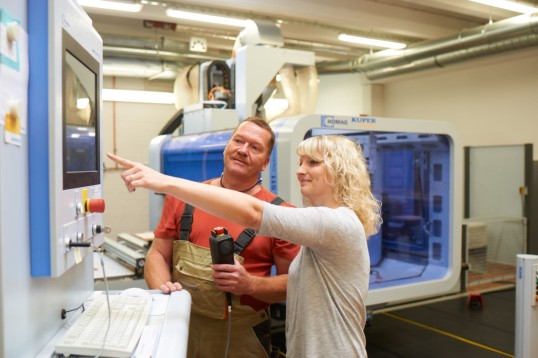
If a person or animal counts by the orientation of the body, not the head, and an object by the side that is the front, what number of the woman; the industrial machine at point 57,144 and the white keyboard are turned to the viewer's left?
1

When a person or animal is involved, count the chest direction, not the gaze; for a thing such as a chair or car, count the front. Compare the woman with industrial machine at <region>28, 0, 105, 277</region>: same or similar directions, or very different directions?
very different directions

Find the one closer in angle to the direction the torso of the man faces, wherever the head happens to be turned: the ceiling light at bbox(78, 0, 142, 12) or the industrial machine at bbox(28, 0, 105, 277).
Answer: the industrial machine

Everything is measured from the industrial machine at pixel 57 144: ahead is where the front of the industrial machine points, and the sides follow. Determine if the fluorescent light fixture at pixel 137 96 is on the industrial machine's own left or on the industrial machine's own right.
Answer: on the industrial machine's own left

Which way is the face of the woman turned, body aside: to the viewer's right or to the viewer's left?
to the viewer's left

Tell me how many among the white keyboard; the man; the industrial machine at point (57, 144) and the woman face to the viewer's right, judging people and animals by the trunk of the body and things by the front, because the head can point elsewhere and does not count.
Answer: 2

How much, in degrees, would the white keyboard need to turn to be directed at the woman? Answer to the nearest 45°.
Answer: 0° — it already faces them

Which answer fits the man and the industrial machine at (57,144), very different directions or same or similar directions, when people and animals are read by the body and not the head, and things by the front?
very different directions

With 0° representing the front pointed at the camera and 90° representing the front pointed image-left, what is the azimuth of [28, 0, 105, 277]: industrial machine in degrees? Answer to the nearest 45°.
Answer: approximately 270°

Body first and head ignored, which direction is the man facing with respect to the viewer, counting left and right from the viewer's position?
facing the viewer and to the left of the viewer

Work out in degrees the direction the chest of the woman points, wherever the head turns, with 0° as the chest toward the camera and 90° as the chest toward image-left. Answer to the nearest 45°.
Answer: approximately 90°
